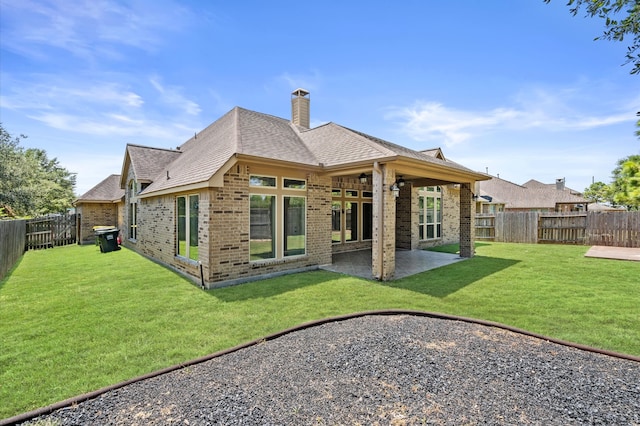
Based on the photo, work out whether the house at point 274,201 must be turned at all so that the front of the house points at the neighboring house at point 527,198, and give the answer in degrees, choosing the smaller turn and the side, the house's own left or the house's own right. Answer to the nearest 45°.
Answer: approximately 90° to the house's own right

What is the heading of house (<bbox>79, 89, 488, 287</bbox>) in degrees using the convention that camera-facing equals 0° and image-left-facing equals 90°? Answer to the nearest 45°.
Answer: approximately 135°

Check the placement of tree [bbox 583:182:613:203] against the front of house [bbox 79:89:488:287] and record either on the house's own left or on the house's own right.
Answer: on the house's own right

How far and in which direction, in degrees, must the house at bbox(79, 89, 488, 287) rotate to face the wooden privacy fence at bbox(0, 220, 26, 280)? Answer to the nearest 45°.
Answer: approximately 45° to its left
